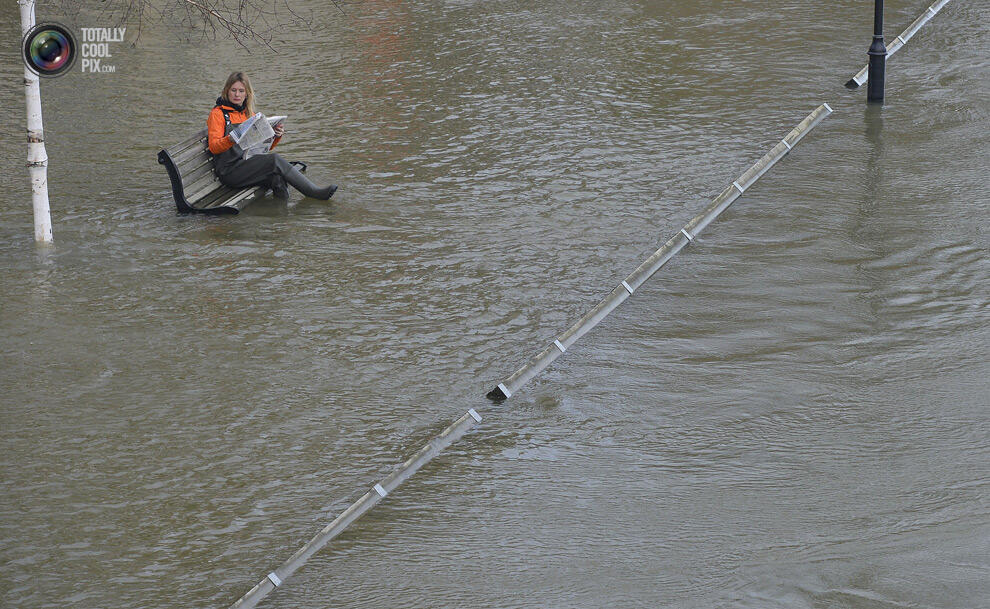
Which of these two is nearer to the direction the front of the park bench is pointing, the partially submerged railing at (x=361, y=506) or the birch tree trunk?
the partially submerged railing

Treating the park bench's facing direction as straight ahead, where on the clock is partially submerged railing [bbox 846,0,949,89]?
The partially submerged railing is roughly at 10 o'clock from the park bench.

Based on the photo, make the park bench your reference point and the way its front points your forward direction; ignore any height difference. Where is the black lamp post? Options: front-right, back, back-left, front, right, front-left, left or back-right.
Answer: front-left

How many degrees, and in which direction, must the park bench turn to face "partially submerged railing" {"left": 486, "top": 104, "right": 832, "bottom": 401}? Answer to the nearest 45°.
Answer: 0° — it already faces it

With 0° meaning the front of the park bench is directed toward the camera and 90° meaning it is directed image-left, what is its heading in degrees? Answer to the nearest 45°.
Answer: approximately 315°

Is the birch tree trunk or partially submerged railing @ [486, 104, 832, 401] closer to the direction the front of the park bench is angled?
the partially submerged railing

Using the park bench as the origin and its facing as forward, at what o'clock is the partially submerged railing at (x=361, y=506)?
The partially submerged railing is roughly at 1 o'clock from the park bench.
